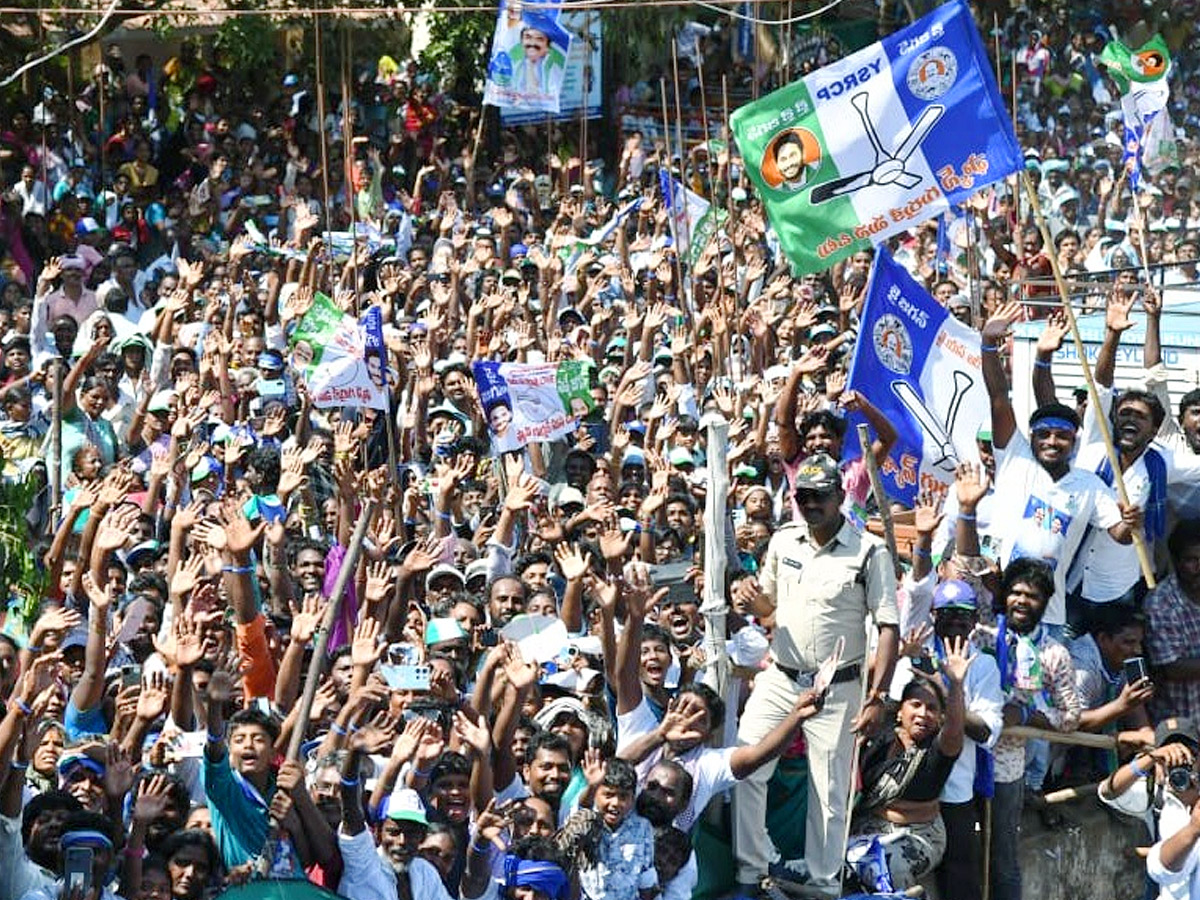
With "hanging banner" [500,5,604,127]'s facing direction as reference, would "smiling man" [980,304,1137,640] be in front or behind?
in front

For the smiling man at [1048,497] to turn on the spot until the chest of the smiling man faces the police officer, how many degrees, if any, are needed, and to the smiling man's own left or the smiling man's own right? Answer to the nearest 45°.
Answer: approximately 45° to the smiling man's own right

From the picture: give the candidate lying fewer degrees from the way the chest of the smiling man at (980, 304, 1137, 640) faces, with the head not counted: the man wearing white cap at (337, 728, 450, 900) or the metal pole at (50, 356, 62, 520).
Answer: the man wearing white cap

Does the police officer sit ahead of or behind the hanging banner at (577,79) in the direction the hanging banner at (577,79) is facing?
ahead

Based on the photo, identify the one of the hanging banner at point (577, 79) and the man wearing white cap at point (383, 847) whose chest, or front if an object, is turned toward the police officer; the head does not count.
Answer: the hanging banner

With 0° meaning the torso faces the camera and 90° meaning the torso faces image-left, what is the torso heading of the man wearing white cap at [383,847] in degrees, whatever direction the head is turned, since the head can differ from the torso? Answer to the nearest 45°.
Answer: approximately 0°

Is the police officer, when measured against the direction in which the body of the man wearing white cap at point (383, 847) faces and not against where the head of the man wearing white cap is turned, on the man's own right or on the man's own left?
on the man's own left

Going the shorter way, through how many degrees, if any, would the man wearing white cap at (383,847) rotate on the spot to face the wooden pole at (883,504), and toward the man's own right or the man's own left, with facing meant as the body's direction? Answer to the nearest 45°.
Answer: approximately 135° to the man's own left
